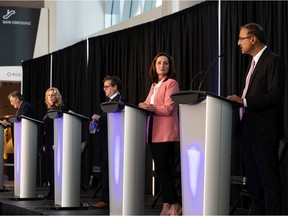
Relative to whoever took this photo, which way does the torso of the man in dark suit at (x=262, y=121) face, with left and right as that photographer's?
facing to the left of the viewer

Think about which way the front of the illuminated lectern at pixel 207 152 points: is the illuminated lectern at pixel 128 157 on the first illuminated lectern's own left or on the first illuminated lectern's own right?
on the first illuminated lectern's own right

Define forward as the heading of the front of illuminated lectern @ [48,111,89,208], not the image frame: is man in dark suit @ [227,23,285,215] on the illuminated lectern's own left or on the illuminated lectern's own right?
on the illuminated lectern's own left

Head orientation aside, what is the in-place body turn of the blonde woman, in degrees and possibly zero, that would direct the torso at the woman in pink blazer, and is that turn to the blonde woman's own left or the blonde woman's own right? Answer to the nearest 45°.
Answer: approximately 45° to the blonde woman's own left

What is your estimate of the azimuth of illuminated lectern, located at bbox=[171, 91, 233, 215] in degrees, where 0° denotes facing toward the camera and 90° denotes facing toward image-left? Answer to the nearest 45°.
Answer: approximately 45°

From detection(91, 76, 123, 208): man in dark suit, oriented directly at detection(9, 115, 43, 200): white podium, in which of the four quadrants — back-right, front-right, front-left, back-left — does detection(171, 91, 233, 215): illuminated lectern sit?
back-left

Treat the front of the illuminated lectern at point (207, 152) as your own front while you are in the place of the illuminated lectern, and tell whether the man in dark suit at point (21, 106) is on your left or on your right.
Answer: on your right

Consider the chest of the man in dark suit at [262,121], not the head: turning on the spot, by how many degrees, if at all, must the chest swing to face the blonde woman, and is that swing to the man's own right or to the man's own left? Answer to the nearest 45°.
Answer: approximately 45° to the man's own right

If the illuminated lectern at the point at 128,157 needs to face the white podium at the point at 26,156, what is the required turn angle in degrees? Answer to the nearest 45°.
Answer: approximately 90° to its right

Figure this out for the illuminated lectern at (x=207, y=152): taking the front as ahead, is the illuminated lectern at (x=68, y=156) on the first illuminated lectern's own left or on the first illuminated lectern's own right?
on the first illuminated lectern's own right

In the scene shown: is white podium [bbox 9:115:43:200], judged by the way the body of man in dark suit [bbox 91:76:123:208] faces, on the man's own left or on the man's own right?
on the man's own right
